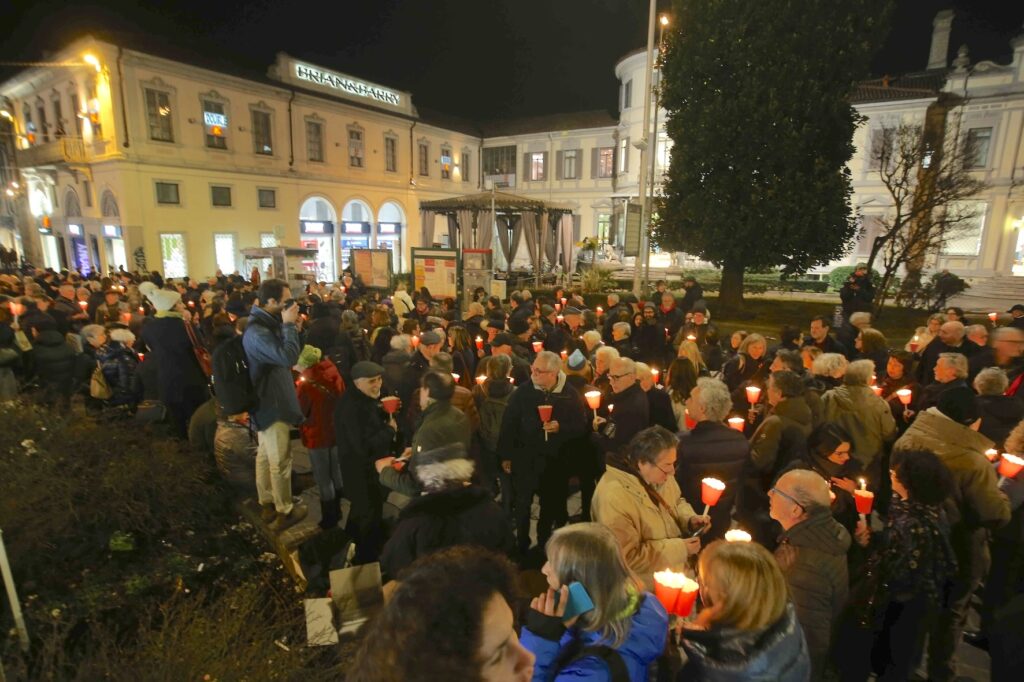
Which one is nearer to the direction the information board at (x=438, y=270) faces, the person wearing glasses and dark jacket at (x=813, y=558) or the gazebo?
the person wearing glasses and dark jacket

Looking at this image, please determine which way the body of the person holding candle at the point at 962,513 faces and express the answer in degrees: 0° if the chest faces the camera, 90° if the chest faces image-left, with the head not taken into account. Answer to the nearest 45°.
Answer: approximately 225°

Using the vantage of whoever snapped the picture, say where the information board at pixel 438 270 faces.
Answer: facing the viewer

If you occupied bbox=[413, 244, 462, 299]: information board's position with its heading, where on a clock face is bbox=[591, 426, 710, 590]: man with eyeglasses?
The man with eyeglasses is roughly at 12 o'clock from the information board.

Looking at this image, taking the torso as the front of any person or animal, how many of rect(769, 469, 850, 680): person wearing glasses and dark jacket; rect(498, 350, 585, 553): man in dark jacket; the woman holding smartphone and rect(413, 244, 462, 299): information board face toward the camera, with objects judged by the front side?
2

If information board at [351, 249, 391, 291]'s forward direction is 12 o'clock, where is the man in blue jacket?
The man in blue jacket is roughly at 12 o'clock from the information board.

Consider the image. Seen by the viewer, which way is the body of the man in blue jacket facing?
to the viewer's right

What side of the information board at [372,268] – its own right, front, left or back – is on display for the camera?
front

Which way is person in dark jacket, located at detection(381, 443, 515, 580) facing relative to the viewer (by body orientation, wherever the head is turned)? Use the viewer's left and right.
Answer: facing away from the viewer

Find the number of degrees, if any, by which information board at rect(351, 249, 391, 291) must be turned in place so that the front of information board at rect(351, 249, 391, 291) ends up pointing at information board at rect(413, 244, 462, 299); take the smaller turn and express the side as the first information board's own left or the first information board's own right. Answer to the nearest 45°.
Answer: approximately 45° to the first information board's own left

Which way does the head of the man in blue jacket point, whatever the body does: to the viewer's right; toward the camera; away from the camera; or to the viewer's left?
to the viewer's right

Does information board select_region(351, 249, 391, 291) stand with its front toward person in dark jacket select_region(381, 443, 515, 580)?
yes

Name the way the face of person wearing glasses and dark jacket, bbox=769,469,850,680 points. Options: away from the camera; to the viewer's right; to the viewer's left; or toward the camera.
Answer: to the viewer's left

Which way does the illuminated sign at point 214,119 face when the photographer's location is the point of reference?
facing the viewer and to the right of the viewer

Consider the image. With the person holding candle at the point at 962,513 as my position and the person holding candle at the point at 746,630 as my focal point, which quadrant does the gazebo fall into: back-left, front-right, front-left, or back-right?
back-right

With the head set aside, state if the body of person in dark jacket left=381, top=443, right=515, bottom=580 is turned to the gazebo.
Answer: yes

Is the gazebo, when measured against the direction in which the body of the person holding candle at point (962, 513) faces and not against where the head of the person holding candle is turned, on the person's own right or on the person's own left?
on the person's own left
